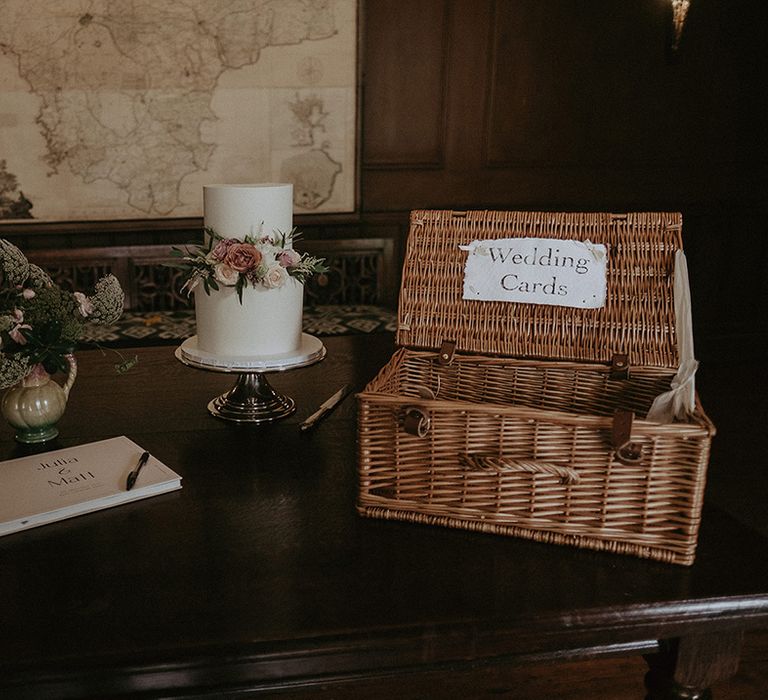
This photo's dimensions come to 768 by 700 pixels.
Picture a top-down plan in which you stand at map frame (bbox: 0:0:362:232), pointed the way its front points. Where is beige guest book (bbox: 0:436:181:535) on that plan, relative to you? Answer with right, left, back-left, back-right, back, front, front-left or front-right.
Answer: front

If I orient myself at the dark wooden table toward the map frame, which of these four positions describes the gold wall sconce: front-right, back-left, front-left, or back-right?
front-right

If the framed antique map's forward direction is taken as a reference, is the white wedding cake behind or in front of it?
in front

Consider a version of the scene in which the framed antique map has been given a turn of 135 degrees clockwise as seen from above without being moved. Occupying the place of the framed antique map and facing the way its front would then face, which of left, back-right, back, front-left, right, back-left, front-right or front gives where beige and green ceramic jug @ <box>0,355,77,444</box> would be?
back-left

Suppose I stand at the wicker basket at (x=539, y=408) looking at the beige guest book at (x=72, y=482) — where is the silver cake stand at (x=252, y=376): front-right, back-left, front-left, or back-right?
front-right

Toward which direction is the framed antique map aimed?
toward the camera

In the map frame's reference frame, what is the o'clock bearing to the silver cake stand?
The silver cake stand is roughly at 12 o'clock from the map frame.

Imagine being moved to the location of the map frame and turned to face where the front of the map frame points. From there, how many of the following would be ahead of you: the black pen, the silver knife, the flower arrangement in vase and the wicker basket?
4

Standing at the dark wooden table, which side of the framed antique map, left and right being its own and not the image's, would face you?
front

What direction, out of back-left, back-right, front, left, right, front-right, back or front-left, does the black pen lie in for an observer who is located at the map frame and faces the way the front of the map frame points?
front

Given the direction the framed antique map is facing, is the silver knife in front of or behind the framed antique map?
in front

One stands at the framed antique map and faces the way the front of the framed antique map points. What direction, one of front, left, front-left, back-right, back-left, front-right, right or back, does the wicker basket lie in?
front

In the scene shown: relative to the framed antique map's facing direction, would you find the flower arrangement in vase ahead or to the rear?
ahead

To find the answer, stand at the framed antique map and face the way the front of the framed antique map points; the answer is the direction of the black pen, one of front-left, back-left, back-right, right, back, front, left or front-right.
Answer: front

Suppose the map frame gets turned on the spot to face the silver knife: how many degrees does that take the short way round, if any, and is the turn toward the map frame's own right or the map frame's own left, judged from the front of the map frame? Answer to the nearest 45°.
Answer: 0° — it already faces it

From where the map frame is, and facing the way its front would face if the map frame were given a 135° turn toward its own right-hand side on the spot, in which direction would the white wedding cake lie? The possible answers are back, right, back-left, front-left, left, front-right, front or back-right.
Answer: back-left

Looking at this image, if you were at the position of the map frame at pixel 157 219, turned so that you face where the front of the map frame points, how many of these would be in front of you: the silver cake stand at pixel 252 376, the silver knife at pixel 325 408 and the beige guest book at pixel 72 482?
3
